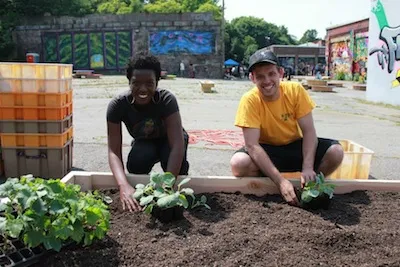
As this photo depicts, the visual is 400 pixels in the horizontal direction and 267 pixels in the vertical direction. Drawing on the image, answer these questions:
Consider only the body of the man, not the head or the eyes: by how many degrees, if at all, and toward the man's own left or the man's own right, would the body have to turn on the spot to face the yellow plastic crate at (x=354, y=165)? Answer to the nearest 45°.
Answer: approximately 135° to the man's own left

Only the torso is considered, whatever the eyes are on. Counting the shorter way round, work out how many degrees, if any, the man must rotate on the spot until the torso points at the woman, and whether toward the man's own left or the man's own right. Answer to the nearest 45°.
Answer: approximately 90° to the man's own right

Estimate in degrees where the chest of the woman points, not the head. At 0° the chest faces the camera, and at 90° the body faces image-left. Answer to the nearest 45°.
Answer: approximately 0°

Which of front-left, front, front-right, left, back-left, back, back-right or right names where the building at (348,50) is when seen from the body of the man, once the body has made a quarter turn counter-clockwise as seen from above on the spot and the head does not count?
left

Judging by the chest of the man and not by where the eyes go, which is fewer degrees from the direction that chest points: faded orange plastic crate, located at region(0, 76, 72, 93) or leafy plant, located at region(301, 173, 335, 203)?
the leafy plant

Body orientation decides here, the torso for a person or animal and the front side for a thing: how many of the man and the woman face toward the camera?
2
